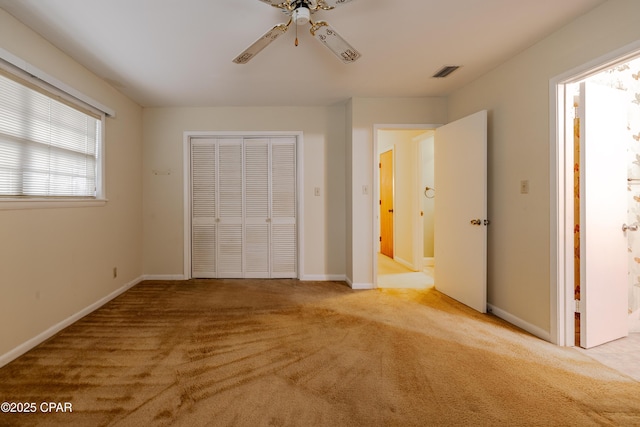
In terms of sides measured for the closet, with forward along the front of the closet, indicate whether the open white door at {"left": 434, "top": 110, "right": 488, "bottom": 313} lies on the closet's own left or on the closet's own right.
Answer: on the closet's own left

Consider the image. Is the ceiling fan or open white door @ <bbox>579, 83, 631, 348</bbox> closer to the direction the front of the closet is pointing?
the ceiling fan

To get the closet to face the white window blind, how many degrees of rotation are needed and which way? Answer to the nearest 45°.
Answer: approximately 45° to its right

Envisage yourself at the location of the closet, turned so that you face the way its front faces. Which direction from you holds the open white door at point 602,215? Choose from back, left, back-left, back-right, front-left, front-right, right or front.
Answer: front-left

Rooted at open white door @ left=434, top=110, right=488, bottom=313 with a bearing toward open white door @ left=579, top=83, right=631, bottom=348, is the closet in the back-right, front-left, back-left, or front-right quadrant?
back-right

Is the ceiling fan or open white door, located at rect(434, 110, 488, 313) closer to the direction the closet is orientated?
the ceiling fan

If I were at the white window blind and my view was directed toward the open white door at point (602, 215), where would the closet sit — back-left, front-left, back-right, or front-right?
front-left

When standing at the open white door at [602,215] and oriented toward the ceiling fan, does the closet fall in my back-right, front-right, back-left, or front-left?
front-right

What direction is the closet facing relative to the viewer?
toward the camera

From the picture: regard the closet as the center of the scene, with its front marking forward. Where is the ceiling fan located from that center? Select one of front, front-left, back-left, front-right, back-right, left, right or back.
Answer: front

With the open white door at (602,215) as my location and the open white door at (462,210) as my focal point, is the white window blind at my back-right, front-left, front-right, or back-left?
front-left
